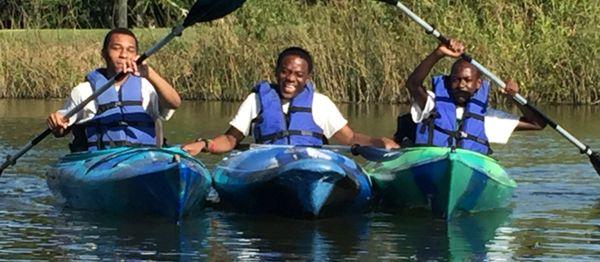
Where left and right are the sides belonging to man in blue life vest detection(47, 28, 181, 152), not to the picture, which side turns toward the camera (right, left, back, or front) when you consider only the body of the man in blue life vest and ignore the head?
front

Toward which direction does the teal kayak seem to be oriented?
toward the camera

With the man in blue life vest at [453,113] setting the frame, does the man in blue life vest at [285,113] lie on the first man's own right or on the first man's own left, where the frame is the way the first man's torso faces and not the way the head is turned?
on the first man's own right

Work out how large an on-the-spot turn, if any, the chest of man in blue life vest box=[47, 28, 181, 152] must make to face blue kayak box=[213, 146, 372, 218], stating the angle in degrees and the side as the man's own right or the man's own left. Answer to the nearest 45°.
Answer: approximately 45° to the man's own left

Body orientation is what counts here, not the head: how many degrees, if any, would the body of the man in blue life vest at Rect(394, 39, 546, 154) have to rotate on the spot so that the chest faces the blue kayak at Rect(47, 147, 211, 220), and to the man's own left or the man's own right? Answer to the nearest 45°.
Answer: approximately 45° to the man's own right

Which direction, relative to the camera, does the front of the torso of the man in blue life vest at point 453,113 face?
toward the camera

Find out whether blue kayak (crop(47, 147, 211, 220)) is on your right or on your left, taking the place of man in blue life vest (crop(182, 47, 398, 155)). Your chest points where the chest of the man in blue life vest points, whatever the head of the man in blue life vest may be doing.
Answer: on your right

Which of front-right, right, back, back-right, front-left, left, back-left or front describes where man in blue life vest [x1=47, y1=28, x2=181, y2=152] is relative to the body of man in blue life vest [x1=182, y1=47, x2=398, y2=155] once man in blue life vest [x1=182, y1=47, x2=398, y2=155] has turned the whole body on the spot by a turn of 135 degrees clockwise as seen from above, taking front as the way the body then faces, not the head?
front-left
